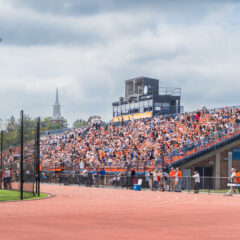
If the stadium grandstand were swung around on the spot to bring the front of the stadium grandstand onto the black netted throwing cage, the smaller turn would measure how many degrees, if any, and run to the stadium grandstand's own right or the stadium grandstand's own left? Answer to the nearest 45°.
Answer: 0° — it already faces it

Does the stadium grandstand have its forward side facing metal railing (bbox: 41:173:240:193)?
yes

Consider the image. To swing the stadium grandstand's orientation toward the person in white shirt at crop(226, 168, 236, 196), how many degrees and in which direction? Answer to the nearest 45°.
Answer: approximately 45° to its left

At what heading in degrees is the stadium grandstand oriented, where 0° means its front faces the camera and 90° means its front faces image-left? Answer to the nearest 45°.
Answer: approximately 45°
